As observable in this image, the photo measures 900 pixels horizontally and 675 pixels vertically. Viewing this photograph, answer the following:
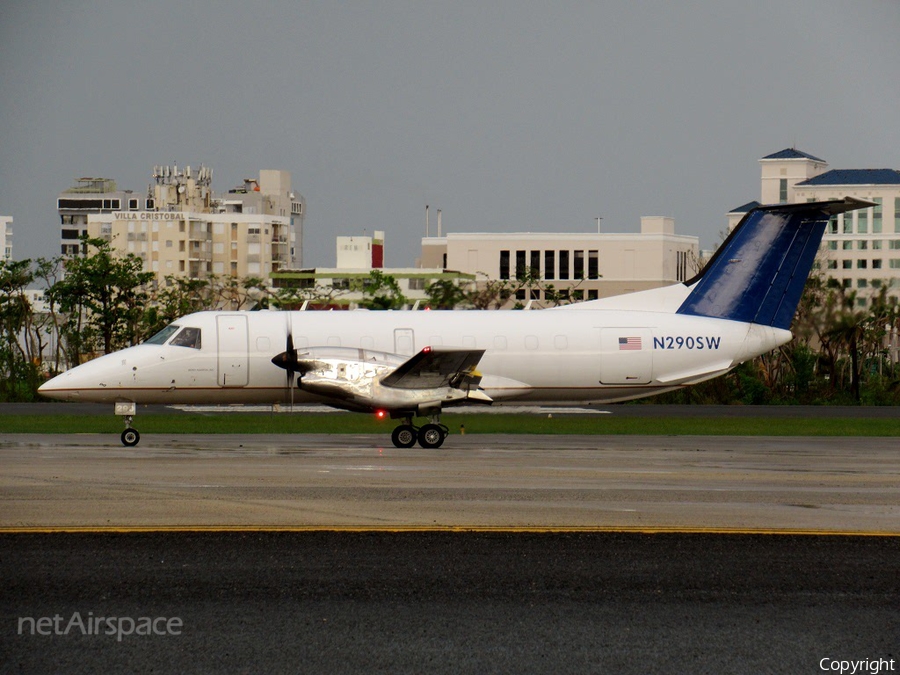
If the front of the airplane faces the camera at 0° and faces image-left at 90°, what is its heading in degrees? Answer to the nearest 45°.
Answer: approximately 90°
